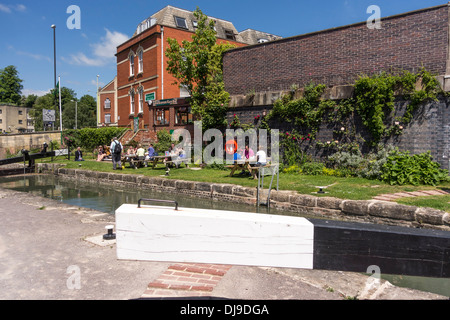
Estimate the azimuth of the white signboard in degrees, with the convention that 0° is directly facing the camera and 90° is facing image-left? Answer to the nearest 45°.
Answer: approximately 0°

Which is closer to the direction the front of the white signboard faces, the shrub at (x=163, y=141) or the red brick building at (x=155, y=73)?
the shrub
